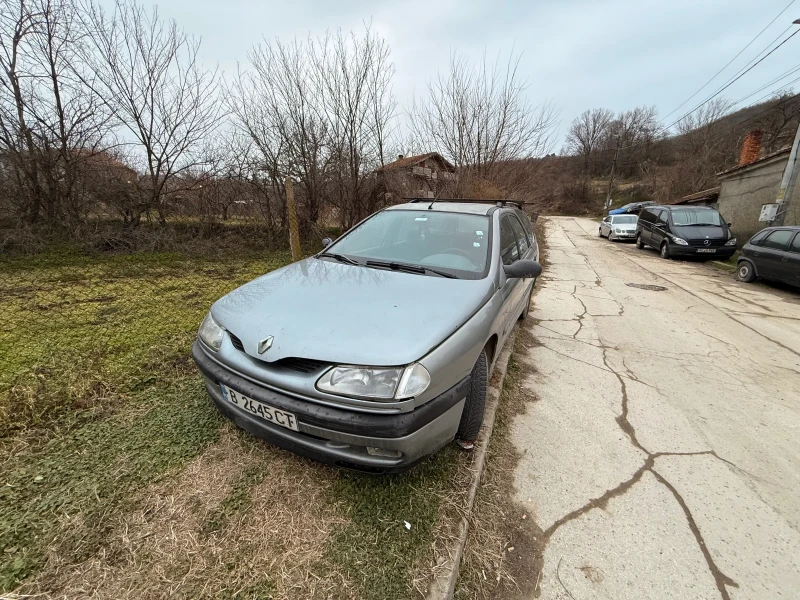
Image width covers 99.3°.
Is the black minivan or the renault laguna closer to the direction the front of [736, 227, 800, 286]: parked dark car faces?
the renault laguna

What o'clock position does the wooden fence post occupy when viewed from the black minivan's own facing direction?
The wooden fence post is roughly at 2 o'clock from the black minivan.

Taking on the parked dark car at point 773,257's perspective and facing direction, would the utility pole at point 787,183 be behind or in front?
behind

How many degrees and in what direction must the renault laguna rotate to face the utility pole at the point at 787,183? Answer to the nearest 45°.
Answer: approximately 180°

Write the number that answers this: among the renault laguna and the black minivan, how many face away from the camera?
0

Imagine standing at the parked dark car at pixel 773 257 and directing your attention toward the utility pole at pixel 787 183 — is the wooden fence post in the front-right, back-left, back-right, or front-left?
back-left

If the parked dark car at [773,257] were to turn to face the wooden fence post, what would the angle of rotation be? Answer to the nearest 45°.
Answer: approximately 90° to its right

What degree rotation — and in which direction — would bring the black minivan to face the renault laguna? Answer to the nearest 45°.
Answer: approximately 45° to its right

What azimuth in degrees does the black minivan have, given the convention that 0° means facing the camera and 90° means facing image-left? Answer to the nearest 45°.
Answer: approximately 315°

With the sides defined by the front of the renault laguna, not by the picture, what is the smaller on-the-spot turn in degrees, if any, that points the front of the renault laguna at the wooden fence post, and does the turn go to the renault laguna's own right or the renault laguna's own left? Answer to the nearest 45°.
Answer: approximately 135° to the renault laguna's own right
